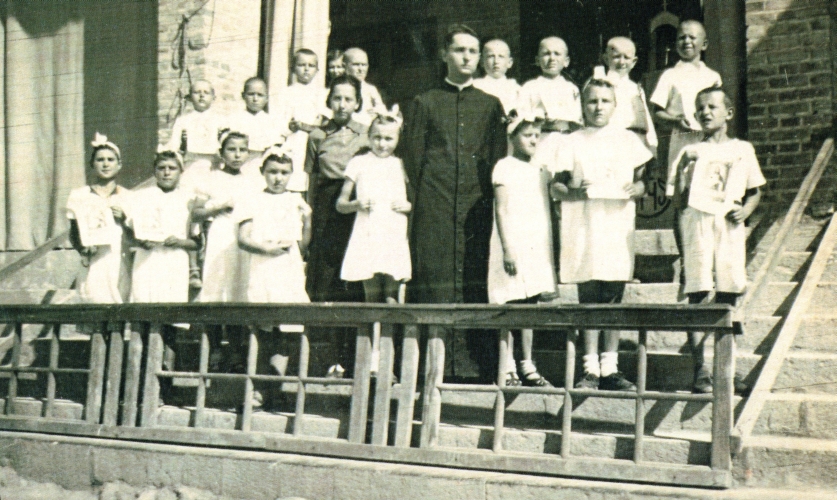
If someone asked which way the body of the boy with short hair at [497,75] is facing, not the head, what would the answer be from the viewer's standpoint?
toward the camera

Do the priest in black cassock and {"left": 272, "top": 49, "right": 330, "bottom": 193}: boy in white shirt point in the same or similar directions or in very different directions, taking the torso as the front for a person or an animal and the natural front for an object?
same or similar directions

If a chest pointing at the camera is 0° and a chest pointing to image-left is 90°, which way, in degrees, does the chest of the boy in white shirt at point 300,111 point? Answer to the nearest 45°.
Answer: approximately 0°

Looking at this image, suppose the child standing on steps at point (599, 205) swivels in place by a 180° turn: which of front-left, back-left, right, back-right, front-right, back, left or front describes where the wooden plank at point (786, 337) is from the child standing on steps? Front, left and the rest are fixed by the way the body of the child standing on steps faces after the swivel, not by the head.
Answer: right

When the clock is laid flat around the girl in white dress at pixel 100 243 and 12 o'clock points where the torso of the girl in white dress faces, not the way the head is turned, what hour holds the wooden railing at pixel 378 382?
The wooden railing is roughly at 11 o'clock from the girl in white dress.

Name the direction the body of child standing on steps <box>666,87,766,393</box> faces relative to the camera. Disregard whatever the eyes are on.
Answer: toward the camera

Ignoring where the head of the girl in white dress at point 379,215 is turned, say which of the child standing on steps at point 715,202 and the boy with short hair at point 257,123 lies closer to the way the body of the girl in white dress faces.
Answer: the child standing on steps

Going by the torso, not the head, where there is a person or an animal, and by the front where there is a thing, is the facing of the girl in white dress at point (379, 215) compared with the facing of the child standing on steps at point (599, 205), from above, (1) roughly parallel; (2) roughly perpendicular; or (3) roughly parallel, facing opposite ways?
roughly parallel

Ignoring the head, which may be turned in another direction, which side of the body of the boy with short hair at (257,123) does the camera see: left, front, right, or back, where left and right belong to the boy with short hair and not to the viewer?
front

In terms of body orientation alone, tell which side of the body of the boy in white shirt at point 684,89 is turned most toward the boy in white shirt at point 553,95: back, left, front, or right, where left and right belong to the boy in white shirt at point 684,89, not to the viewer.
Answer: right

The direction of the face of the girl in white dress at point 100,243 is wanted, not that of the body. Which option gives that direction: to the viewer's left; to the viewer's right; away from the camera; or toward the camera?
toward the camera

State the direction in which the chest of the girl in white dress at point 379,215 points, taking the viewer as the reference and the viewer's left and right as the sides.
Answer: facing the viewer

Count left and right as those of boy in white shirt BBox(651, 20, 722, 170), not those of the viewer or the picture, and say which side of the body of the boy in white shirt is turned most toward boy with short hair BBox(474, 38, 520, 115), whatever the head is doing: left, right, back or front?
right

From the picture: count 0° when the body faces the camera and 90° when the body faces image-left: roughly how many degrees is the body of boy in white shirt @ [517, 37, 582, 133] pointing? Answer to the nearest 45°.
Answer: approximately 0°

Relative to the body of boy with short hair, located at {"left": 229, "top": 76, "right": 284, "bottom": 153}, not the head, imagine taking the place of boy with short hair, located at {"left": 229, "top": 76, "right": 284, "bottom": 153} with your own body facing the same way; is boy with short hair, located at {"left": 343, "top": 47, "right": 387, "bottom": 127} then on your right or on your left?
on your left

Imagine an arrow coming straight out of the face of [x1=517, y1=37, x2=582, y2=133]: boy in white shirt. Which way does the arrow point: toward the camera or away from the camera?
toward the camera

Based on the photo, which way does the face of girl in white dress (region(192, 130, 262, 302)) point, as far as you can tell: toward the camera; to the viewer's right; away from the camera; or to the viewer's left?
toward the camera
